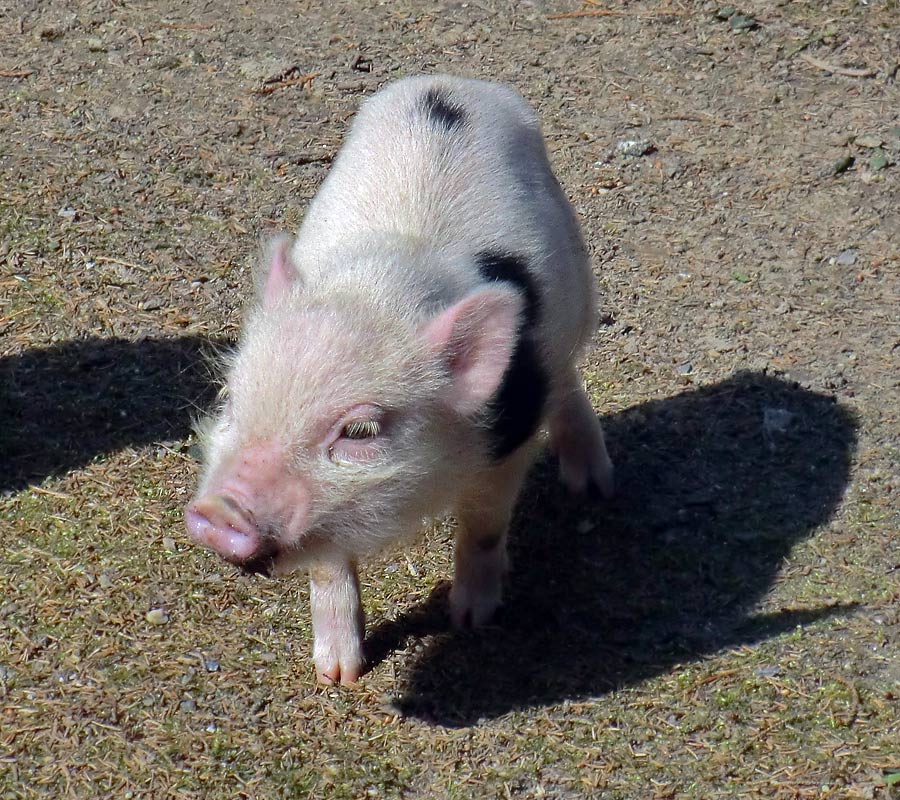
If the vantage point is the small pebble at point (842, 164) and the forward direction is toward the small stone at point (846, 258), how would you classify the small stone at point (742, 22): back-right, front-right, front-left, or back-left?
back-right

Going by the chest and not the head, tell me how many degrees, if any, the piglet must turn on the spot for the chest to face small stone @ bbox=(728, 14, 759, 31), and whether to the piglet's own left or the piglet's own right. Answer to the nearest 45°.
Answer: approximately 180°

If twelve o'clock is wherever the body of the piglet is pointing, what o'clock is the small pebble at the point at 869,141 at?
The small pebble is roughly at 6 o'clock from the piglet.

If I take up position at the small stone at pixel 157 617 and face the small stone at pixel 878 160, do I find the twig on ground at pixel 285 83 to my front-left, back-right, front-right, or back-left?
front-left

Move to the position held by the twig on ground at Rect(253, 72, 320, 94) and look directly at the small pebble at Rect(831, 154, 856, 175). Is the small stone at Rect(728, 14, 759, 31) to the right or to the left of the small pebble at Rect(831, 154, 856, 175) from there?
left

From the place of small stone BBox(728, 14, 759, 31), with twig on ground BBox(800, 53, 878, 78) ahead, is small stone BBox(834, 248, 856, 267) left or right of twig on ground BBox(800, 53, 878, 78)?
right

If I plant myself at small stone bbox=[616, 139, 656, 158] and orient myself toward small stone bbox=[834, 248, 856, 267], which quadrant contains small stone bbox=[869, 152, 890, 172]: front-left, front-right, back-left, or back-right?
front-left

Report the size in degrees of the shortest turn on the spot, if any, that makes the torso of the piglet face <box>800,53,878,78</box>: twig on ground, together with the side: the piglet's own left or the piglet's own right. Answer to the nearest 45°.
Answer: approximately 180°

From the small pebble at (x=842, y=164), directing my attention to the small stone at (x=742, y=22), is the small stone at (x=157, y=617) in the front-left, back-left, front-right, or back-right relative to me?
back-left

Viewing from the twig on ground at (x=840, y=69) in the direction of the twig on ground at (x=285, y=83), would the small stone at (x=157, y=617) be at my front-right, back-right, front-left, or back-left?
front-left

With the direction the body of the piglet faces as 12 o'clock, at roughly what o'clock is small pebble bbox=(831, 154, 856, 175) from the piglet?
The small pebble is roughly at 6 o'clock from the piglet.

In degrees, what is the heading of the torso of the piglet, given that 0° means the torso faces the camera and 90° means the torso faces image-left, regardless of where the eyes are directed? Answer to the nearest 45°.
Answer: approximately 45°

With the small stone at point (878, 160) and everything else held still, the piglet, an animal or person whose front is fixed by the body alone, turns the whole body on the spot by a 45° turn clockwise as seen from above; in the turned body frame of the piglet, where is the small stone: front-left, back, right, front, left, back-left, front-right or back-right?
back-right
